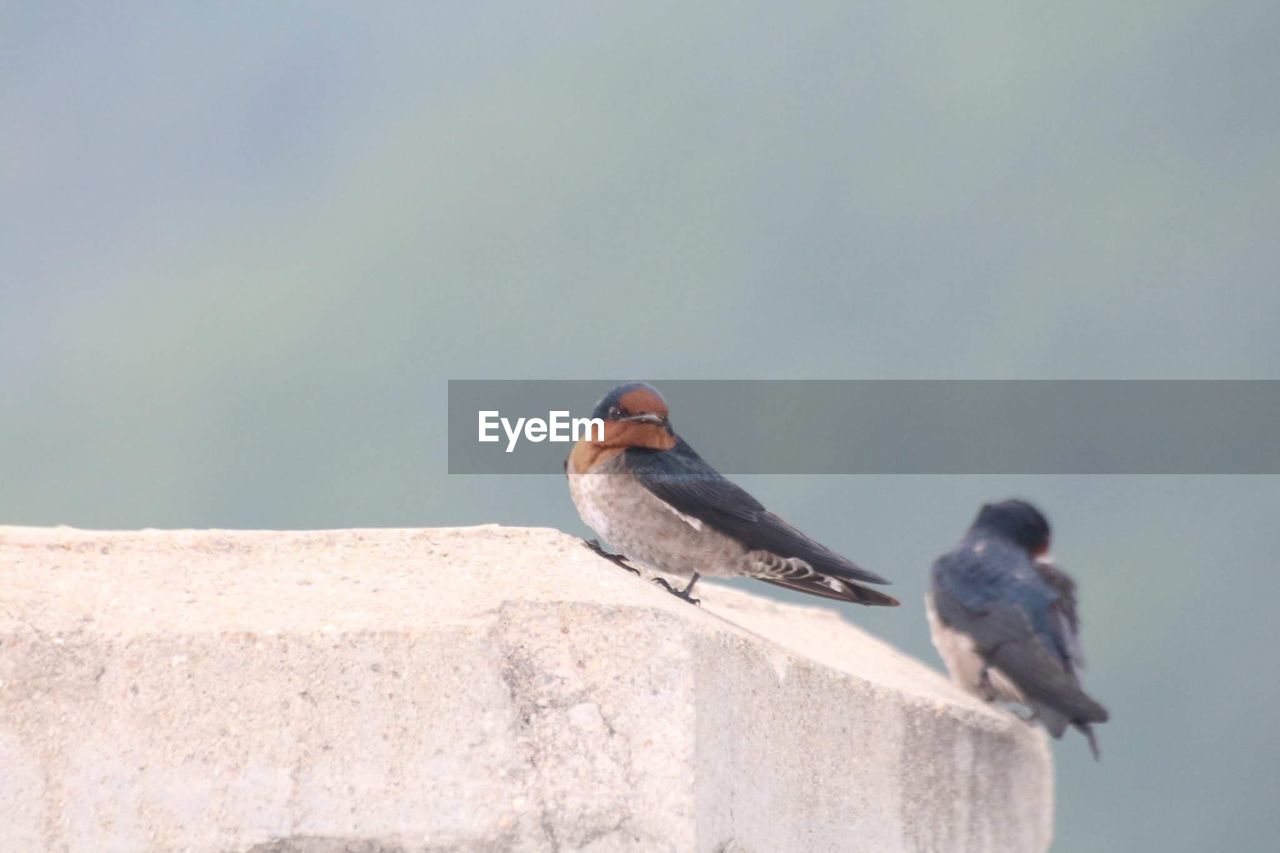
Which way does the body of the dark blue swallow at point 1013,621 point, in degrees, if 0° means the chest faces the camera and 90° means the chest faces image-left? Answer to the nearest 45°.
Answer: approximately 135°

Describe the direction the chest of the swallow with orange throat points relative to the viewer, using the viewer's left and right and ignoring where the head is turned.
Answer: facing to the left of the viewer

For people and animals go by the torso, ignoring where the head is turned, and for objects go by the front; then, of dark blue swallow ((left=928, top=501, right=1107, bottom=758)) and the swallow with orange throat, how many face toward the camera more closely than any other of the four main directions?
0

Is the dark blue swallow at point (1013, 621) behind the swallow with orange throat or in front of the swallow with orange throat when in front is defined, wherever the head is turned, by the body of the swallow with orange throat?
behind

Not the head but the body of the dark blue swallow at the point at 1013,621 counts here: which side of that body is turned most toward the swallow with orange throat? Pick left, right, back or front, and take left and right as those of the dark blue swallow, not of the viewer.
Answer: left
